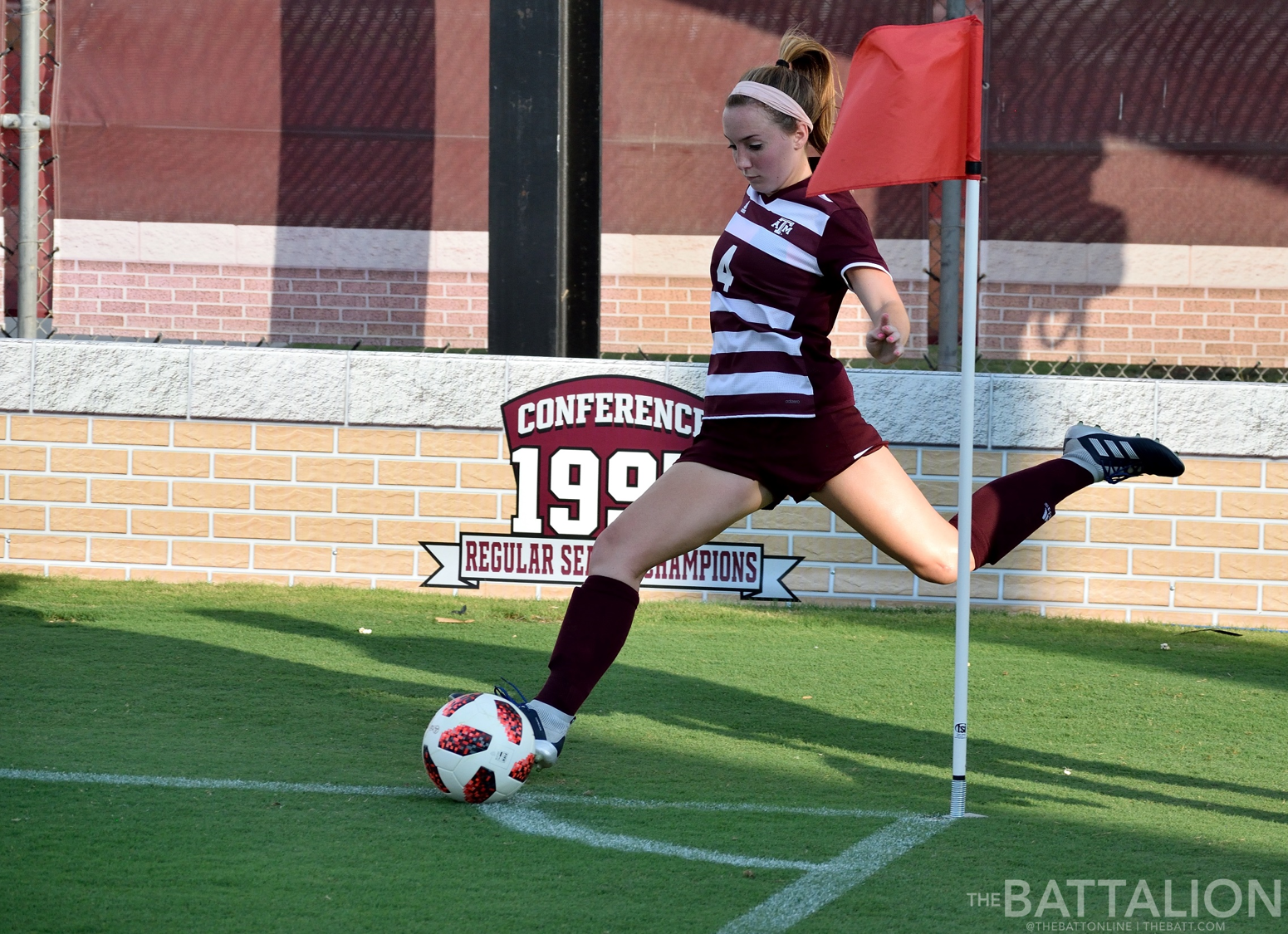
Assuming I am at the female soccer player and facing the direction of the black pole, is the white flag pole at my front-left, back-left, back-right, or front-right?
back-right

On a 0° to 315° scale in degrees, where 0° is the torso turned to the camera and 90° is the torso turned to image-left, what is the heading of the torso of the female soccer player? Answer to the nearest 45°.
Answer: approximately 45°

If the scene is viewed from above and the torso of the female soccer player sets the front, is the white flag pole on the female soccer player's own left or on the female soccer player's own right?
on the female soccer player's own left

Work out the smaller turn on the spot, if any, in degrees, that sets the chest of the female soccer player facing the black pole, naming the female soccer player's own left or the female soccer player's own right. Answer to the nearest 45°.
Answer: approximately 90° to the female soccer player's own right
